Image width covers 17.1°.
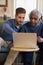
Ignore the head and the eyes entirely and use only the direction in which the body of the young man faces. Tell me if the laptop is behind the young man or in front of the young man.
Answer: in front
